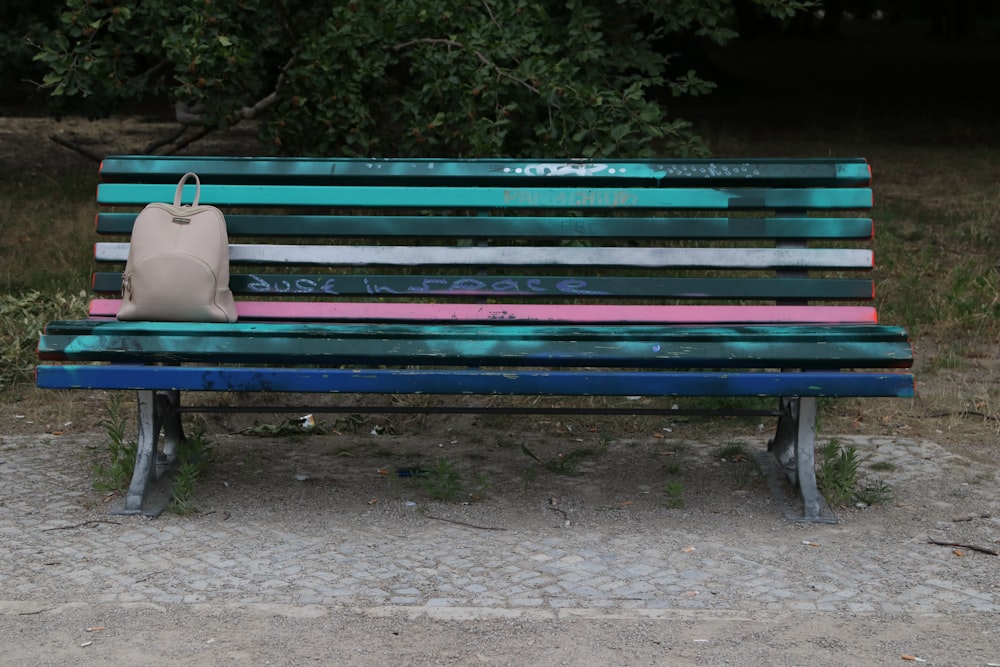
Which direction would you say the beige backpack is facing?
toward the camera
